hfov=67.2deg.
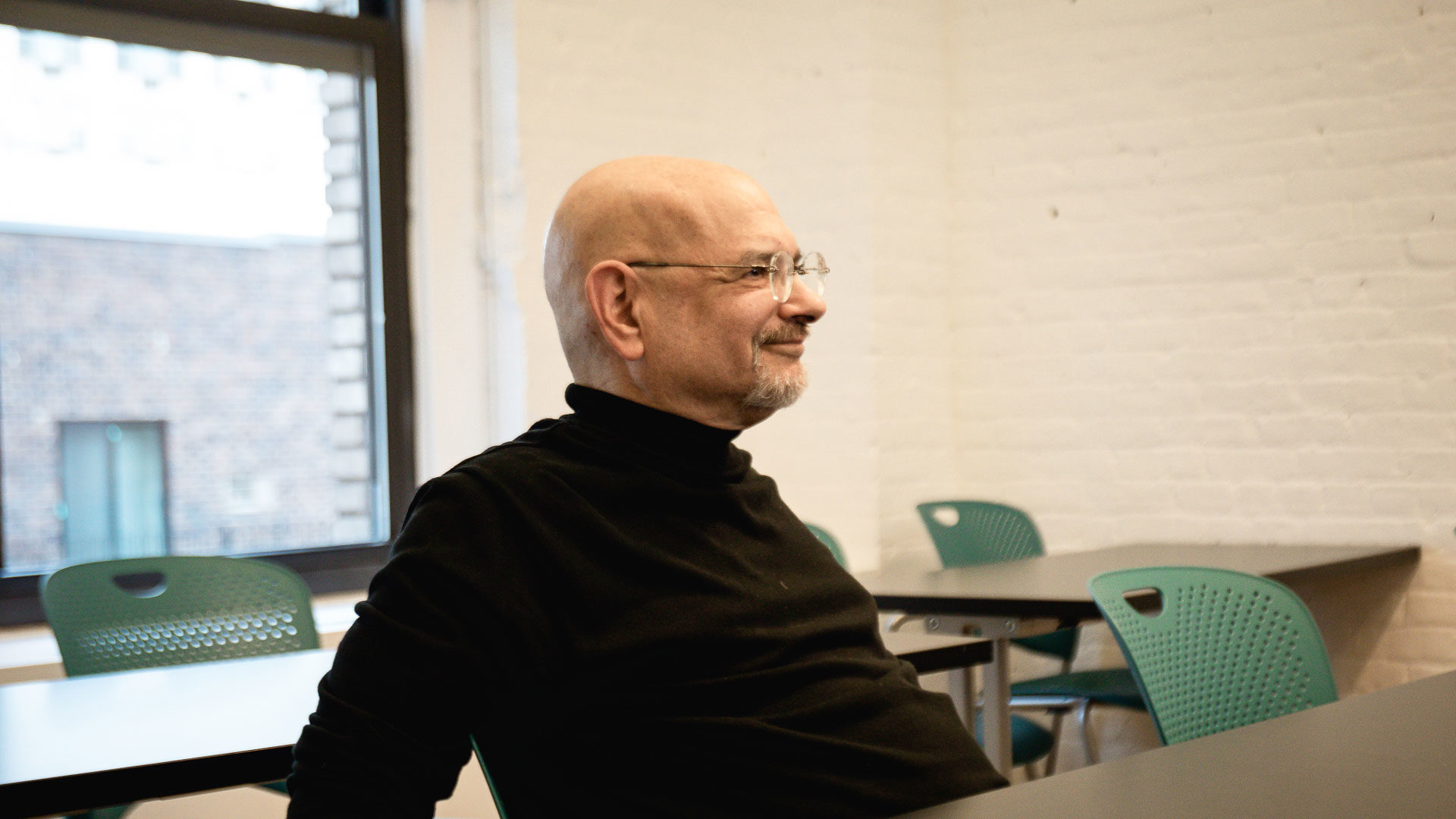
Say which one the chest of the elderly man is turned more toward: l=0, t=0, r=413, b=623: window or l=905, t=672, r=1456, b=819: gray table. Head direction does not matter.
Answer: the gray table

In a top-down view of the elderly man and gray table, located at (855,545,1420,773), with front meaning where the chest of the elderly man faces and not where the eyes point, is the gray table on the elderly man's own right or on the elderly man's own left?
on the elderly man's own left

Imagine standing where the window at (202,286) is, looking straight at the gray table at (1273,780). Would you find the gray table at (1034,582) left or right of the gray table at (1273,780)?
left

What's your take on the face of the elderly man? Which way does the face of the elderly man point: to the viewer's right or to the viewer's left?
to the viewer's right

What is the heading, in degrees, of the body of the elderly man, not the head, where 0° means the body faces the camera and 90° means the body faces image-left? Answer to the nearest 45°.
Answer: approximately 315°

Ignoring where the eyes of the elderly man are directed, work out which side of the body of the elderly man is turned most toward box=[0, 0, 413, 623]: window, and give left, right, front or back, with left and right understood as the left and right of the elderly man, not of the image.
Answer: back
